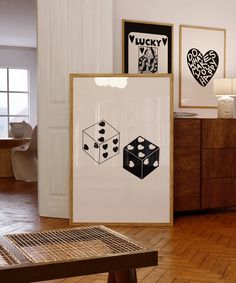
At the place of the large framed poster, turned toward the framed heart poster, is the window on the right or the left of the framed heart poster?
left

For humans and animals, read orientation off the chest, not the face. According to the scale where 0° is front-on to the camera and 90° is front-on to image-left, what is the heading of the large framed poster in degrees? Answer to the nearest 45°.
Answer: approximately 0°

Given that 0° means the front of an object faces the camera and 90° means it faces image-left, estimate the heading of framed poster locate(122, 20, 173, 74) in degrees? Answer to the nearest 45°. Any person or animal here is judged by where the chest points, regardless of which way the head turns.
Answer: approximately 315°

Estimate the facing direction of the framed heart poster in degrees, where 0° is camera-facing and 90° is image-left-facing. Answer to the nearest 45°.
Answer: approximately 315°

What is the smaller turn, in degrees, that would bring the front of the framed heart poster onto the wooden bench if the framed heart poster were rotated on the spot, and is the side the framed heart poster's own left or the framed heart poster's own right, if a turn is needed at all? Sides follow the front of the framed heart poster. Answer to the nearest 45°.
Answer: approximately 45° to the framed heart poster's own right

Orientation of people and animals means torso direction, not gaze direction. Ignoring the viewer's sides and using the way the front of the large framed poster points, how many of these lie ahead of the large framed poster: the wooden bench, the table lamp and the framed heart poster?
1

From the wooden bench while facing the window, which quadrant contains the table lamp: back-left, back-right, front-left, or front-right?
front-right

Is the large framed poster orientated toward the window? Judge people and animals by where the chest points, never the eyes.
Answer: no

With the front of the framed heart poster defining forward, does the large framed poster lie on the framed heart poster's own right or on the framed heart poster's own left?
on the framed heart poster's own right

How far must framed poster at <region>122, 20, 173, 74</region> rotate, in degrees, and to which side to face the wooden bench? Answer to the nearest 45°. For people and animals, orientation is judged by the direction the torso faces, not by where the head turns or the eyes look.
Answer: approximately 45° to its right

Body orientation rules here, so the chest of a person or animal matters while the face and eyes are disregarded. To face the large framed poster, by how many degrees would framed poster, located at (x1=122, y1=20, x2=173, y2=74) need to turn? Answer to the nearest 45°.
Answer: approximately 45° to its right

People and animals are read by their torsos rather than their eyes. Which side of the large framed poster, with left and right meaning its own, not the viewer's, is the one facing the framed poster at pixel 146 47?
back
